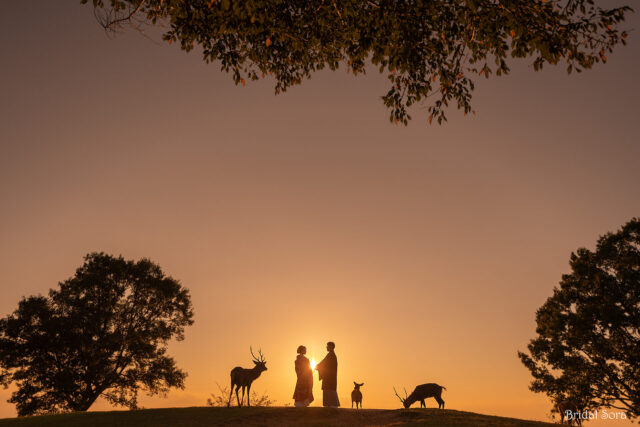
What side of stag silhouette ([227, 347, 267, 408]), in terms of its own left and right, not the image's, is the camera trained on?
right

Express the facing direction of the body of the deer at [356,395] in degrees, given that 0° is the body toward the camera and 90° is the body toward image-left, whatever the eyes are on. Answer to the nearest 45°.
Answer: approximately 0°

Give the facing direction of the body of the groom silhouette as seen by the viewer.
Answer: to the viewer's left

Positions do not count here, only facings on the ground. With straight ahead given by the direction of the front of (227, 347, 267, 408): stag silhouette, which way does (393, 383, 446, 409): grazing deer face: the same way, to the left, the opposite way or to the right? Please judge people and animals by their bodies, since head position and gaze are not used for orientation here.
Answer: the opposite way

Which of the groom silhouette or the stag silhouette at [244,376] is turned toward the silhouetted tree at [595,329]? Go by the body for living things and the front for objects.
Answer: the stag silhouette

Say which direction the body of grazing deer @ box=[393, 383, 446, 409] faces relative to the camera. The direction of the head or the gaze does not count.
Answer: to the viewer's left

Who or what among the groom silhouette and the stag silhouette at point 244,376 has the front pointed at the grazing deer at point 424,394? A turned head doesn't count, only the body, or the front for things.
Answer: the stag silhouette

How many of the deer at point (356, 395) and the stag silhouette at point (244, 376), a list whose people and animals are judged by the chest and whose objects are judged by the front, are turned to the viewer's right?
1

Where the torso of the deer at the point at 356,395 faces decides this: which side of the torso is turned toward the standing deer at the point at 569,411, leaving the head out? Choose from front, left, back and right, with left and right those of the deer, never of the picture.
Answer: left
